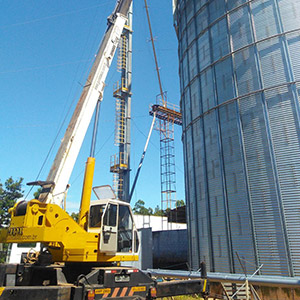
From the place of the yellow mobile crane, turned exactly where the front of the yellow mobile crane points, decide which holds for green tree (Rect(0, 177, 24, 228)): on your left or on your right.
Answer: on your left

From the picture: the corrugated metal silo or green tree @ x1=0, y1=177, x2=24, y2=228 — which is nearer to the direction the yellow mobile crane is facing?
the corrugated metal silo

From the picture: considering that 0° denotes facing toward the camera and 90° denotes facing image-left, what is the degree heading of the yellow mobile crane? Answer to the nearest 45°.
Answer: approximately 270°
